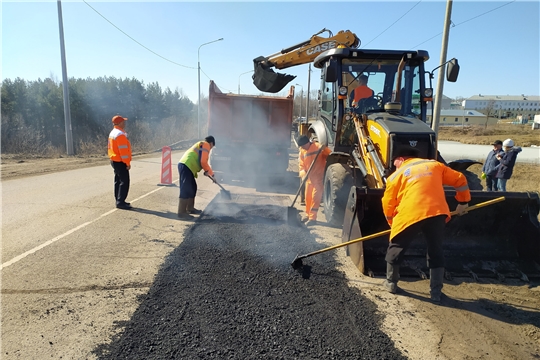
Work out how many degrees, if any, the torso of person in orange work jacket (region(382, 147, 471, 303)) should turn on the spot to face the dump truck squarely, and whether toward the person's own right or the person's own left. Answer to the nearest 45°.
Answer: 0° — they already face it

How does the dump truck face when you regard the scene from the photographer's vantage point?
facing away from the viewer

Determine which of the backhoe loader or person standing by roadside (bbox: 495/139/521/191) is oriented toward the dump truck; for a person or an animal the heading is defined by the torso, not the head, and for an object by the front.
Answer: the person standing by roadside

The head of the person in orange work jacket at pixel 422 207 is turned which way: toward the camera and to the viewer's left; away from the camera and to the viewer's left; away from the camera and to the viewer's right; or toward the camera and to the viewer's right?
away from the camera and to the viewer's left

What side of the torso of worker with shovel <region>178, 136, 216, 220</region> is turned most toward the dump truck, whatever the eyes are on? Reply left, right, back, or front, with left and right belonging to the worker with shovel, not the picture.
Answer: left

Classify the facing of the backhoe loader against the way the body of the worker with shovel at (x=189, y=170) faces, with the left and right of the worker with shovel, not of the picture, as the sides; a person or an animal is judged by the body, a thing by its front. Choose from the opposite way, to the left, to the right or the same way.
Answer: to the right

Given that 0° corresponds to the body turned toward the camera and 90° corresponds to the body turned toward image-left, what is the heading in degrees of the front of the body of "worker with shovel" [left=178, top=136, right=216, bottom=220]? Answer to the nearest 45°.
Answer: approximately 270°

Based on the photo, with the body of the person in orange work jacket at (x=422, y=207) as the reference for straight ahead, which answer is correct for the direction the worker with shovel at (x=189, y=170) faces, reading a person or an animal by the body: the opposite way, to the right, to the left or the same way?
to the right

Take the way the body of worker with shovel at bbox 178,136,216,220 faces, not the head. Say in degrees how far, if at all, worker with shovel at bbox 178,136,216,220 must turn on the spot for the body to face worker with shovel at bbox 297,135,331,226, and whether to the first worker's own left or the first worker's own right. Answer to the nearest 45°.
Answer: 0° — they already face them

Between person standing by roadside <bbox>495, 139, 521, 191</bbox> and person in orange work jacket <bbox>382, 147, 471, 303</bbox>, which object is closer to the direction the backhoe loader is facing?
the person in orange work jacket
